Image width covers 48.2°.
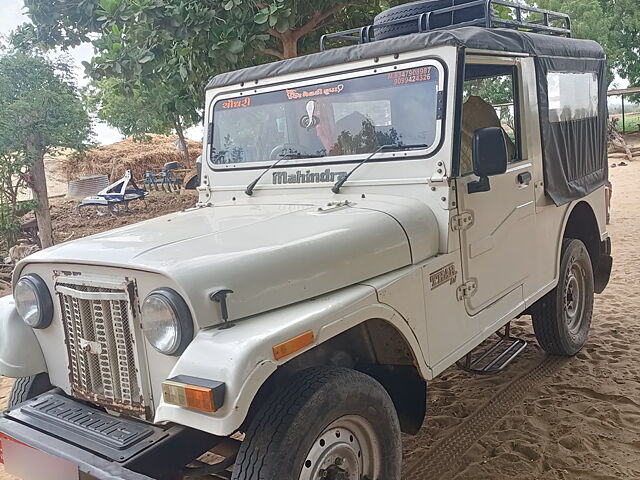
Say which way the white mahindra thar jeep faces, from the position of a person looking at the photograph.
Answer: facing the viewer and to the left of the viewer

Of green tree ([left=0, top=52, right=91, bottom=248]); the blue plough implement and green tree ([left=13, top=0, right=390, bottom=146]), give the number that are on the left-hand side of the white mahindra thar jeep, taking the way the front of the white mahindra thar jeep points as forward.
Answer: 0

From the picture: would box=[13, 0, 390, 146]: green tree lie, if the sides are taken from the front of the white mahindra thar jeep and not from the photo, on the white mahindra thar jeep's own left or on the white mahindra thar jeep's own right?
on the white mahindra thar jeep's own right

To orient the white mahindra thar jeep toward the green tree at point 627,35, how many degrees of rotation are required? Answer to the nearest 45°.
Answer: approximately 180°

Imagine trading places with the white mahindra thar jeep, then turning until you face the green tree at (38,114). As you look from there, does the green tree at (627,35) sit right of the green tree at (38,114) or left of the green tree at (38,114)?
right

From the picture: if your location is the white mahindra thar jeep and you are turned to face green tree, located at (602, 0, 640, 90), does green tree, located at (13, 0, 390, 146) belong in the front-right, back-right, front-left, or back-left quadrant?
front-left

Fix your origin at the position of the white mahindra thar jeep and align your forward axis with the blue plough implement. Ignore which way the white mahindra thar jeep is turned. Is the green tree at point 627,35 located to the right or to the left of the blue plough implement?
right

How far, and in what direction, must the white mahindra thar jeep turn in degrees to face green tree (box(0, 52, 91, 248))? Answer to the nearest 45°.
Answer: approximately 90° to its right

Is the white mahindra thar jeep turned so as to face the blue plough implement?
no
